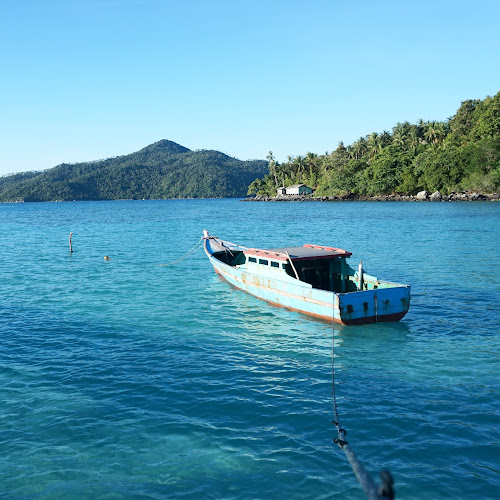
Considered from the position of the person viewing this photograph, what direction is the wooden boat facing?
facing away from the viewer and to the left of the viewer
